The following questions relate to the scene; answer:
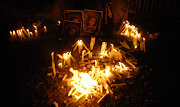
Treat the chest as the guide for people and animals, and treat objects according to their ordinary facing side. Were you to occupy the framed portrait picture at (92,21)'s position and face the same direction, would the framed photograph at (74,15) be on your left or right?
on your right

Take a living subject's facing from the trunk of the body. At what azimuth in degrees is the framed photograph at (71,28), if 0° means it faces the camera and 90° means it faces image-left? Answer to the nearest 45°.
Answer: approximately 0°

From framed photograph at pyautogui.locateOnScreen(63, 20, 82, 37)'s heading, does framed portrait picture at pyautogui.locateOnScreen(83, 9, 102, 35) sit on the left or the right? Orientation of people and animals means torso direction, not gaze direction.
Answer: on its left

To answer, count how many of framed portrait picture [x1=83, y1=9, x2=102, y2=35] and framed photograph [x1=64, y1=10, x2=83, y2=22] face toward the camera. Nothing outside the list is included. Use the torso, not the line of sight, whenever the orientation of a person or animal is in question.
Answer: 2

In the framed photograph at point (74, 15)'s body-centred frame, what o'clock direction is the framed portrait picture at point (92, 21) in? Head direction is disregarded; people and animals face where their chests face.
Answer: the framed portrait picture at point (92, 21) is roughly at 9 o'clock from the framed photograph at point (74, 15).
